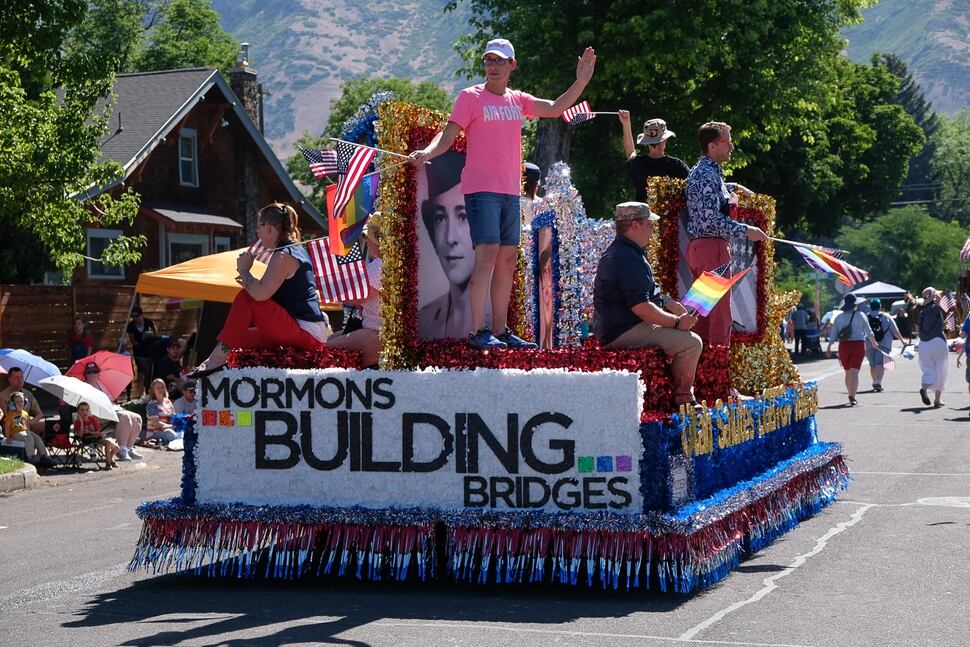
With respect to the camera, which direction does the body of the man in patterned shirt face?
to the viewer's right

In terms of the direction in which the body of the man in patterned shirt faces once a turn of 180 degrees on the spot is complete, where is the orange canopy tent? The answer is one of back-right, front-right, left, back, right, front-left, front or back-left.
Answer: front-right

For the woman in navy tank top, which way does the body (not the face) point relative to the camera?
to the viewer's left

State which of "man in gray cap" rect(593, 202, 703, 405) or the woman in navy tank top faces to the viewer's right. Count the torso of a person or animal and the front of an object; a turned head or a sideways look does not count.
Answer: the man in gray cap

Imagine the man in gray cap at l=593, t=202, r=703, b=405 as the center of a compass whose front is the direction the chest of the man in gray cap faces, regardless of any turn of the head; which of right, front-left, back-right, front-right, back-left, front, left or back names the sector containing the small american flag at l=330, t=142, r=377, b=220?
back

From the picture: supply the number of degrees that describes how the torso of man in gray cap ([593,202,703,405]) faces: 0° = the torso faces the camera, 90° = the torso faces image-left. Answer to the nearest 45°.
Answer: approximately 270°

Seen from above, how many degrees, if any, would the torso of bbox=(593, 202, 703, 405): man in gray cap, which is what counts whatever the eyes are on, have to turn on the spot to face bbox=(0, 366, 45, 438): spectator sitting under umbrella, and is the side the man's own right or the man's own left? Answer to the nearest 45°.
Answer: approximately 135° to the man's own left

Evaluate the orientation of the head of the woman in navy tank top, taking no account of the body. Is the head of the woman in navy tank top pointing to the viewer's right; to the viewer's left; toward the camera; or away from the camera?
to the viewer's left

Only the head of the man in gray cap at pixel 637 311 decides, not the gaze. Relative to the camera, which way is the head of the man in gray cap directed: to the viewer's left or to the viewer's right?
to the viewer's right
